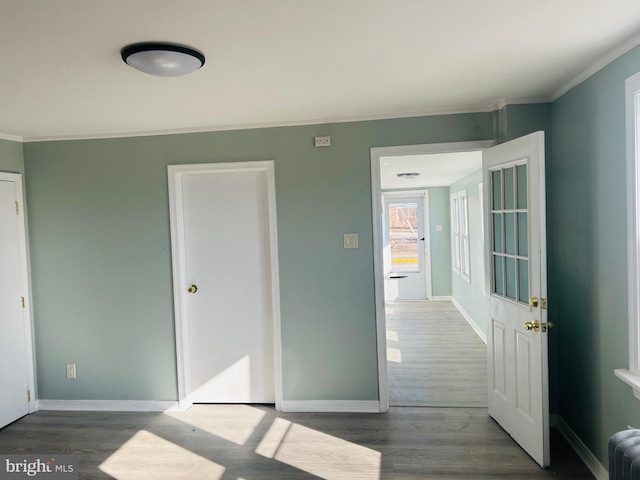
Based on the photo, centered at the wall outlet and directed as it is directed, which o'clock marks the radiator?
The radiator is roughly at 11 o'clock from the wall outlet.

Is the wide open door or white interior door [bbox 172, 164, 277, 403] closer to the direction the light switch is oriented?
the wide open door

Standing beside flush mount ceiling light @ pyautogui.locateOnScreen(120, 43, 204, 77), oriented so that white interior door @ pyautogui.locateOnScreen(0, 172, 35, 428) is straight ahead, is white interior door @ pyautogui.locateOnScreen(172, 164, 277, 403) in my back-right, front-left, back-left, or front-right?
front-right

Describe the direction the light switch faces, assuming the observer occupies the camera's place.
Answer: facing the viewer

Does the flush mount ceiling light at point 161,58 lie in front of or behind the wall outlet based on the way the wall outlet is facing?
in front

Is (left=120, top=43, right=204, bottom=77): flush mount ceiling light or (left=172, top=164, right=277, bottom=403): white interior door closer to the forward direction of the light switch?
the flush mount ceiling light

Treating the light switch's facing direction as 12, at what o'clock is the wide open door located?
The wide open door is roughly at 10 o'clock from the light switch.

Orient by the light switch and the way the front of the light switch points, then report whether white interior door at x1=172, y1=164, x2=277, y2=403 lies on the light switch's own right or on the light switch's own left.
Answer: on the light switch's own right

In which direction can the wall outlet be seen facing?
toward the camera

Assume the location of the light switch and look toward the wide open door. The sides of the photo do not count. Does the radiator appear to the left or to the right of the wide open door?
right

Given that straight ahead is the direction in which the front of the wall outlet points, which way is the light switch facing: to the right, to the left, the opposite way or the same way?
the same way
